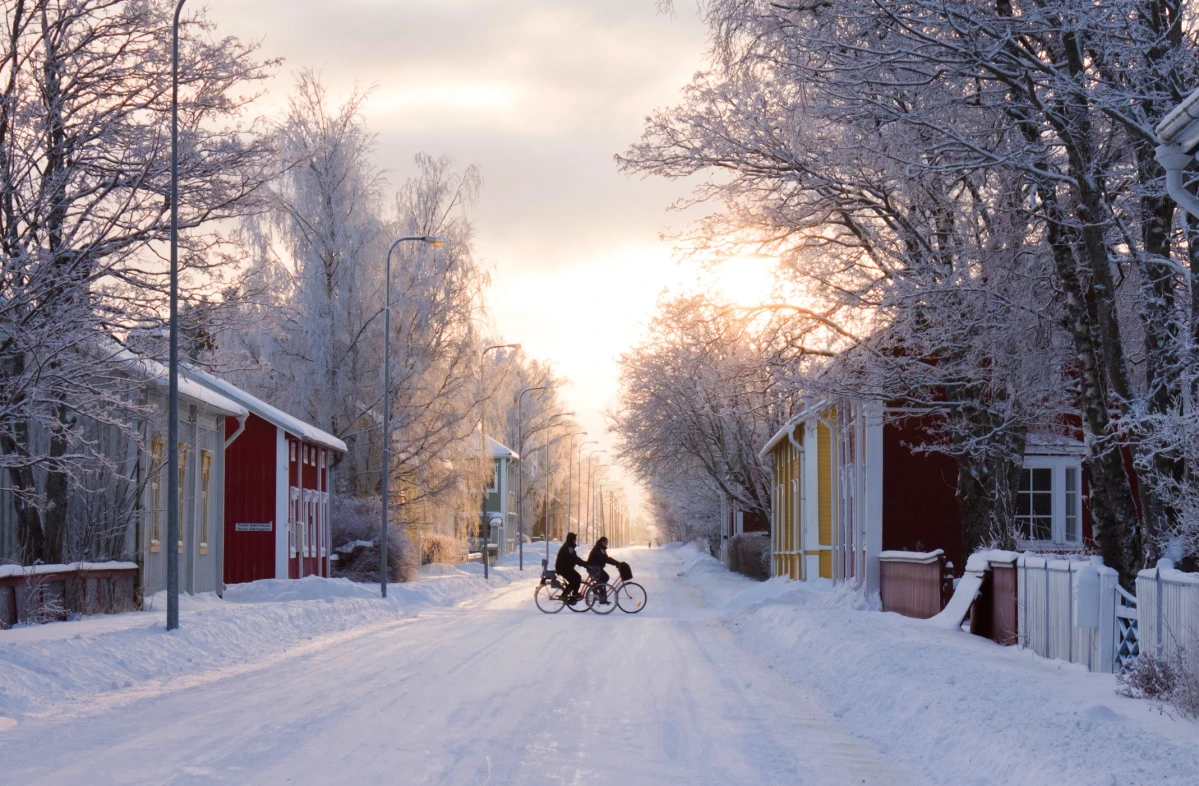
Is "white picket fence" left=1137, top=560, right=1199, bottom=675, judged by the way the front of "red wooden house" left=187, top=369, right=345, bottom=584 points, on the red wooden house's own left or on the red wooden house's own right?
on the red wooden house's own right

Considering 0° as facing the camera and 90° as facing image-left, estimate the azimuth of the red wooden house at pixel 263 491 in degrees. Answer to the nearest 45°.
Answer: approximately 270°

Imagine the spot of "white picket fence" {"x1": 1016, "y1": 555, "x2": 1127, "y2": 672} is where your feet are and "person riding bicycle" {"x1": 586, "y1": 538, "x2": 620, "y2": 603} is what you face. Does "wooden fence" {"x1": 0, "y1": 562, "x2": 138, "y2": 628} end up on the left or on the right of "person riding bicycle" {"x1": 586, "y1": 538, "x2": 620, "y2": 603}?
left
